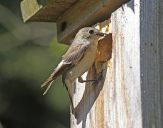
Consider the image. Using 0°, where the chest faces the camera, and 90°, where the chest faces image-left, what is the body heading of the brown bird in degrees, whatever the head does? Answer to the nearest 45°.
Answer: approximately 270°

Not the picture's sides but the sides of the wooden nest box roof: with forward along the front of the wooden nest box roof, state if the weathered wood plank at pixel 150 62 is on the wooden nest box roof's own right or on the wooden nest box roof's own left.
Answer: on the wooden nest box roof's own left
